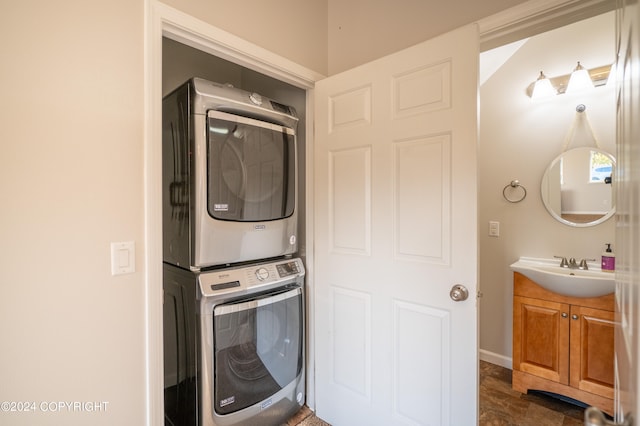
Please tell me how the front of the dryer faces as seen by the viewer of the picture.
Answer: facing the viewer and to the right of the viewer

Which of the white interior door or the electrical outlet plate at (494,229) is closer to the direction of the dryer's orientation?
the white interior door

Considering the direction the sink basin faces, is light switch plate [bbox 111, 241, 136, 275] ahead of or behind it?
ahead

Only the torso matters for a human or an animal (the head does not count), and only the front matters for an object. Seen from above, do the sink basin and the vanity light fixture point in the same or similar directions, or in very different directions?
same or similar directions

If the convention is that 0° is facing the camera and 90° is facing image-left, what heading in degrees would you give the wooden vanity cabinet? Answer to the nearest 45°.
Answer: approximately 45°

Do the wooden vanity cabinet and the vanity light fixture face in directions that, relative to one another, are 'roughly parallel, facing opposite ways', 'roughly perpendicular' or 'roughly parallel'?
roughly parallel

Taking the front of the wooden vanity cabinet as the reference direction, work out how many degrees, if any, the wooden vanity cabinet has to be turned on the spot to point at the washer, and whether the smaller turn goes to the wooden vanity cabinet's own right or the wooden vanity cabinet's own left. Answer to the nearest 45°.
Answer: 0° — it already faces it

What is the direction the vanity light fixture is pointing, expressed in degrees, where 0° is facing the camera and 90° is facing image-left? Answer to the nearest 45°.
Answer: approximately 45°

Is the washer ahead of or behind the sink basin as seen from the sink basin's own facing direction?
ahead

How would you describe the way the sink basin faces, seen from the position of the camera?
facing the viewer and to the left of the viewer

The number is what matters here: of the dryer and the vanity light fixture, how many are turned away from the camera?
0
